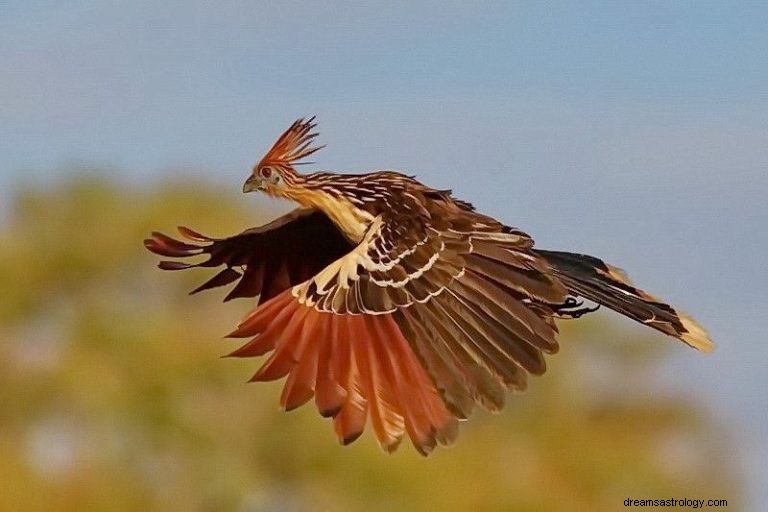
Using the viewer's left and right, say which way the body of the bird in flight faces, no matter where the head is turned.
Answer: facing to the left of the viewer
